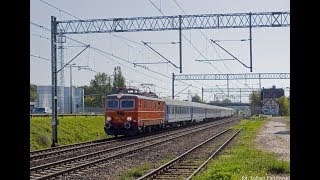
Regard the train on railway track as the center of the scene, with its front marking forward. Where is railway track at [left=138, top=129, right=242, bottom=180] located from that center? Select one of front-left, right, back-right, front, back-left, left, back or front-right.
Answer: front-left

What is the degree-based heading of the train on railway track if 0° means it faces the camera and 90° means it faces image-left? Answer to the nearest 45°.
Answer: approximately 45°
